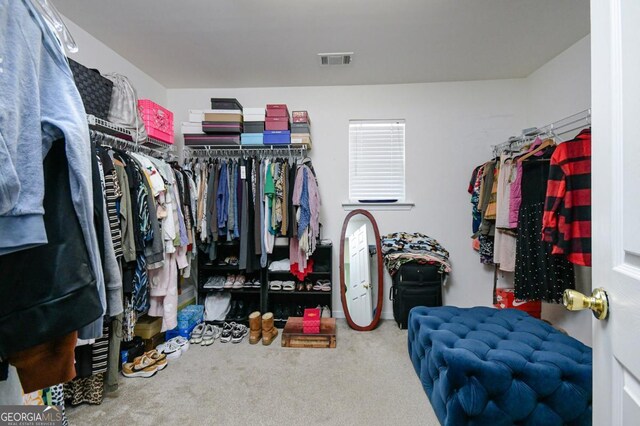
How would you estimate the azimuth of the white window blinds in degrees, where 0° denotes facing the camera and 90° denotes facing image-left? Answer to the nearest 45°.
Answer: approximately 0°

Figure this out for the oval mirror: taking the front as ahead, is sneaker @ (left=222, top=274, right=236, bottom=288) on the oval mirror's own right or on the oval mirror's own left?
on the oval mirror's own right

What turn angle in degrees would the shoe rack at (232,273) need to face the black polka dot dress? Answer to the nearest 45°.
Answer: approximately 45° to its left

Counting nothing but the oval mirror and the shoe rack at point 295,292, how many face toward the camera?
2

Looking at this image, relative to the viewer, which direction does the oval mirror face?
toward the camera

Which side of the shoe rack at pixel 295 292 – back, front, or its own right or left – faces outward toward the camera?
front

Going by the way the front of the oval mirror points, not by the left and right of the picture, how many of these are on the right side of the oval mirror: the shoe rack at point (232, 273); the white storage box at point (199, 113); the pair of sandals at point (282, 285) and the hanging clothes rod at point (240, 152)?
4

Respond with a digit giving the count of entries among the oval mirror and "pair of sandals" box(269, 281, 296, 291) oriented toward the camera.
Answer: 2

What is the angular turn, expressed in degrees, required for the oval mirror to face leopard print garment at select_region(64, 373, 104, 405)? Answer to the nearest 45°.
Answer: approximately 45° to its right

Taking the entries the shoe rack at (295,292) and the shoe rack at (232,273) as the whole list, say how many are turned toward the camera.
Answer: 2

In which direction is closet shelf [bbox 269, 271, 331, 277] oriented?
toward the camera

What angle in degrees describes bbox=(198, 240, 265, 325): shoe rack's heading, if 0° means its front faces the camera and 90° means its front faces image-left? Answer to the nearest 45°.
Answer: approximately 0°

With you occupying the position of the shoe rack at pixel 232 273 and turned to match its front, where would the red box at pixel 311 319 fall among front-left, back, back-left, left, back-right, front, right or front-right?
front-left
